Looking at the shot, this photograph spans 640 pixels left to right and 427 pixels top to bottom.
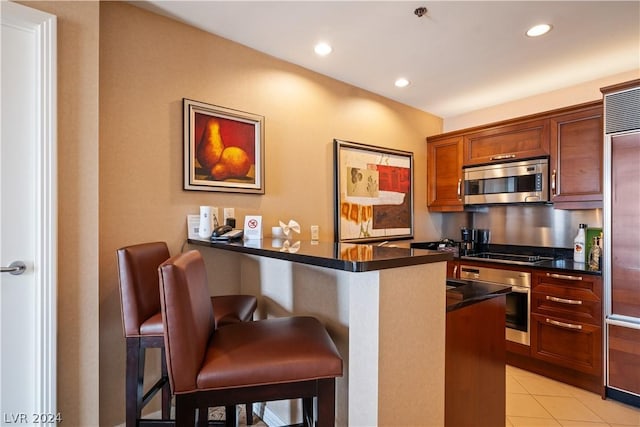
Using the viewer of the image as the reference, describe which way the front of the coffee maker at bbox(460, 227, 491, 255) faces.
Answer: facing the viewer and to the left of the viewer

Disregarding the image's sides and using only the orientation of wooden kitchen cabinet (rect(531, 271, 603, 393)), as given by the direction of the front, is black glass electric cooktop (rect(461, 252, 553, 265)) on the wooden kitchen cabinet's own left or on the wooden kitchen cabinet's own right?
on the wooden kitchen cabinet's own right

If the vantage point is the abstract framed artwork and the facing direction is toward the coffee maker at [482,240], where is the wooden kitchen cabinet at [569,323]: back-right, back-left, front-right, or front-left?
front-right

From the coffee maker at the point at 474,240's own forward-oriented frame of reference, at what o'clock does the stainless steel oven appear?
The stainless steel oven is roughly at 10 o'clock from the coffee maker.

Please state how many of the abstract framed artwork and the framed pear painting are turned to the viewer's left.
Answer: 0

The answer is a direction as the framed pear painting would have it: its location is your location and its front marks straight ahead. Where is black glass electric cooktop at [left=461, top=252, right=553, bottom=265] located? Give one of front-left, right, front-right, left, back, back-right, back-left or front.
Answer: front-left

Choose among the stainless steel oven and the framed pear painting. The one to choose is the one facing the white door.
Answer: the stainless steel oven

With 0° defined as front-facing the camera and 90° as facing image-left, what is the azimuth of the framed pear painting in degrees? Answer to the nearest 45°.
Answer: approximately 315°

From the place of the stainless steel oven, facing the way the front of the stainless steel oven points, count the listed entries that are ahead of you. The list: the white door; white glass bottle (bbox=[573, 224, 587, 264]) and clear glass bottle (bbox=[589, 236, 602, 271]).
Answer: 1

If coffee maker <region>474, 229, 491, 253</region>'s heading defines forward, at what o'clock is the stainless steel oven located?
The stainless steel oven is roughly at 10 o'clock from the coffee maker.

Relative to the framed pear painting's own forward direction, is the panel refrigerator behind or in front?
in front

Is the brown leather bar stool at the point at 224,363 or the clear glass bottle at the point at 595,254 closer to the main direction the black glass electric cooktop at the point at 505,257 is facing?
the brown leather bar stool

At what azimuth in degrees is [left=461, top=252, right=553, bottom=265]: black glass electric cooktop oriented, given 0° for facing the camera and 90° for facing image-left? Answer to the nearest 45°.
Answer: approximately 45°
